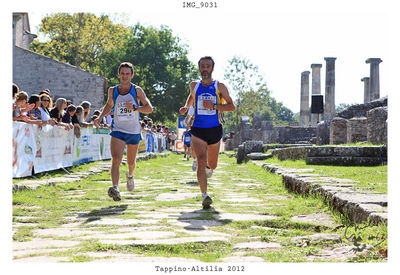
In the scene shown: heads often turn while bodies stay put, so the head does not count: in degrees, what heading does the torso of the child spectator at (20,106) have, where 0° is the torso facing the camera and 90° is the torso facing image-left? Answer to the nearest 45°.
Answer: approximately 315°

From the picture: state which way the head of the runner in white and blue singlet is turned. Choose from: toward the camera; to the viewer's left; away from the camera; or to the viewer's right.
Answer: toward the camera

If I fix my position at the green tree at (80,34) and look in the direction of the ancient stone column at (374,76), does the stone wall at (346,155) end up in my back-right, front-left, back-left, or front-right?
front-right

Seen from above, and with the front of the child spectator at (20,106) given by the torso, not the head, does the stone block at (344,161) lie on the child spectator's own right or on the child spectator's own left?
on the child spectator's own left

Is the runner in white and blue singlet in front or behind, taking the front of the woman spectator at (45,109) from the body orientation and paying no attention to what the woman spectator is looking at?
in front

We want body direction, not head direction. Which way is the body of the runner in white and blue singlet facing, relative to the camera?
toward the camera

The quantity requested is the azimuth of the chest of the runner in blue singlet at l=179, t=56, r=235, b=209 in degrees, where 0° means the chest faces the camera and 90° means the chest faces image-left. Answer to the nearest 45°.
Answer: approximately 0°

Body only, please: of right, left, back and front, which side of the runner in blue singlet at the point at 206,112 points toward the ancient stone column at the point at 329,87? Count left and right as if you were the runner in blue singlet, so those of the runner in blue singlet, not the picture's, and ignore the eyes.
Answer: back

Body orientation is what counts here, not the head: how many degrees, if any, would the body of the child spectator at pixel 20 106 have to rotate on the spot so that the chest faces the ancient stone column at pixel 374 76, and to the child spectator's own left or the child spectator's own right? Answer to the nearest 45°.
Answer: approximately 90° to the child spectator's own left

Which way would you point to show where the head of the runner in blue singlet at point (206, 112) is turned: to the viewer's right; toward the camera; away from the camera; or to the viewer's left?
toward the camera

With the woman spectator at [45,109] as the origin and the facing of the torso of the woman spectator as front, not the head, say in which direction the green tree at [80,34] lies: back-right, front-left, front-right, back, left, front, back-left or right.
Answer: back-left

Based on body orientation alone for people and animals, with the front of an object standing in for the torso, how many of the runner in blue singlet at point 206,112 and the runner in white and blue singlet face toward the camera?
2

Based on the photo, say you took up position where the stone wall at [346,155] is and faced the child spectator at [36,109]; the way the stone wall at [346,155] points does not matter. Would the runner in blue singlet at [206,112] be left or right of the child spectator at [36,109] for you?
left

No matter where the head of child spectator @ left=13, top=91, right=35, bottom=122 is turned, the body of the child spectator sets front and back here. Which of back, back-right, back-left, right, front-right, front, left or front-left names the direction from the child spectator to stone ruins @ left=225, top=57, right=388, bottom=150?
left
